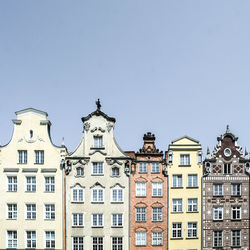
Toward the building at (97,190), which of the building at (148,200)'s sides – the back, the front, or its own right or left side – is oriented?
right

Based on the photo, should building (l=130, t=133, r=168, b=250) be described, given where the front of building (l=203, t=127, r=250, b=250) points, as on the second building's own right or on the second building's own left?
on the second building's own right

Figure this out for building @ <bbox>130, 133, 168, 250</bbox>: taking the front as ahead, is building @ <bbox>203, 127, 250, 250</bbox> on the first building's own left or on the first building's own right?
on the first building's own left

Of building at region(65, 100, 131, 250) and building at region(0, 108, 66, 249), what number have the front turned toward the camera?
2

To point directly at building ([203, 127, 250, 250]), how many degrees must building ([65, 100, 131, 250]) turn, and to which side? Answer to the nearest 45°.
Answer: approximately 90° to its left

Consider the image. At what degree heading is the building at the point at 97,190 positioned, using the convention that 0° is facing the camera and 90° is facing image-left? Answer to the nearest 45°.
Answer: approximately 0°
